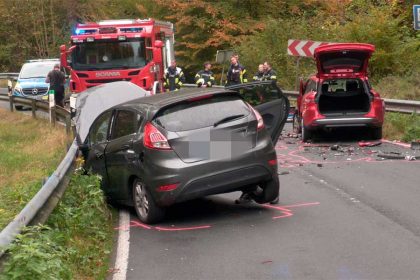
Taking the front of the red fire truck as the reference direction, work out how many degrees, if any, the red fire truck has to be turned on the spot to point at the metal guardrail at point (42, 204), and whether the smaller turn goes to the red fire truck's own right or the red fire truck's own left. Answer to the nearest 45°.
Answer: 0° — it already faces it

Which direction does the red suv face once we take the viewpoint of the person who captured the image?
facing away from the viewer

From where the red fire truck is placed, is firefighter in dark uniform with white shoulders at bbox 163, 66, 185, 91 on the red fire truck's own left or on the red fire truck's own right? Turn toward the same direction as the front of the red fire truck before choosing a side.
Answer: on the red fire truck's own left

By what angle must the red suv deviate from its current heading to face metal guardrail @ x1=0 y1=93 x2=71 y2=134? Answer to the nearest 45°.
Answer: approximately 45° to its left

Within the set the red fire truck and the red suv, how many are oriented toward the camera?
1

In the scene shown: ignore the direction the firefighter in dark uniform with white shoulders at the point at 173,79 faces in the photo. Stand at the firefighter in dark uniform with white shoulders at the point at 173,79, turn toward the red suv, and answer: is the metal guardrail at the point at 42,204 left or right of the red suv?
right

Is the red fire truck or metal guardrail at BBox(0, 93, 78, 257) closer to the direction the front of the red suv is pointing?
the red fire truck

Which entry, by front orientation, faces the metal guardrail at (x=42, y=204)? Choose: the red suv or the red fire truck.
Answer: the red fire truck

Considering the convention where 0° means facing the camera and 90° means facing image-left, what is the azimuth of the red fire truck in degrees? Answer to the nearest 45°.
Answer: approximately 0°
